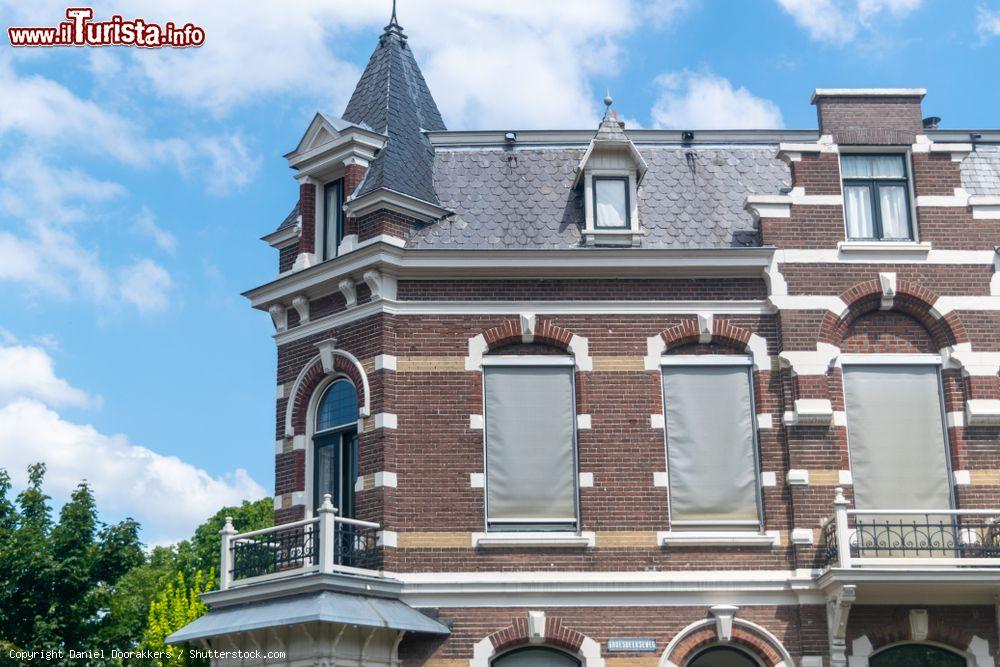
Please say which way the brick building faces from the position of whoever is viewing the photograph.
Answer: facing the viewer

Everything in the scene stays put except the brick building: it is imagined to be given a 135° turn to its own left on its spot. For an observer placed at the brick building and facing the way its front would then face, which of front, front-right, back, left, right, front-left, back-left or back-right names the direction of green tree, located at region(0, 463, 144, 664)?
left
